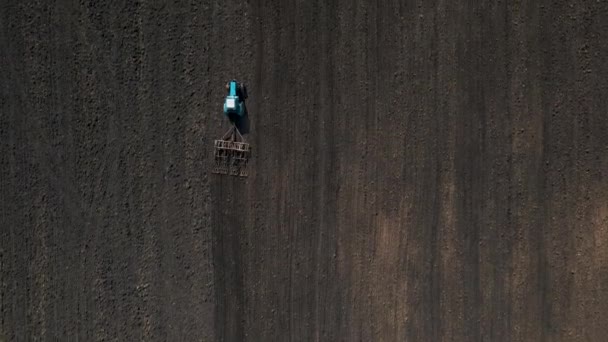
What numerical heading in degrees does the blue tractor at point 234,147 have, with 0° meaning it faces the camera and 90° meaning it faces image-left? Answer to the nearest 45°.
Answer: approximately 180°
